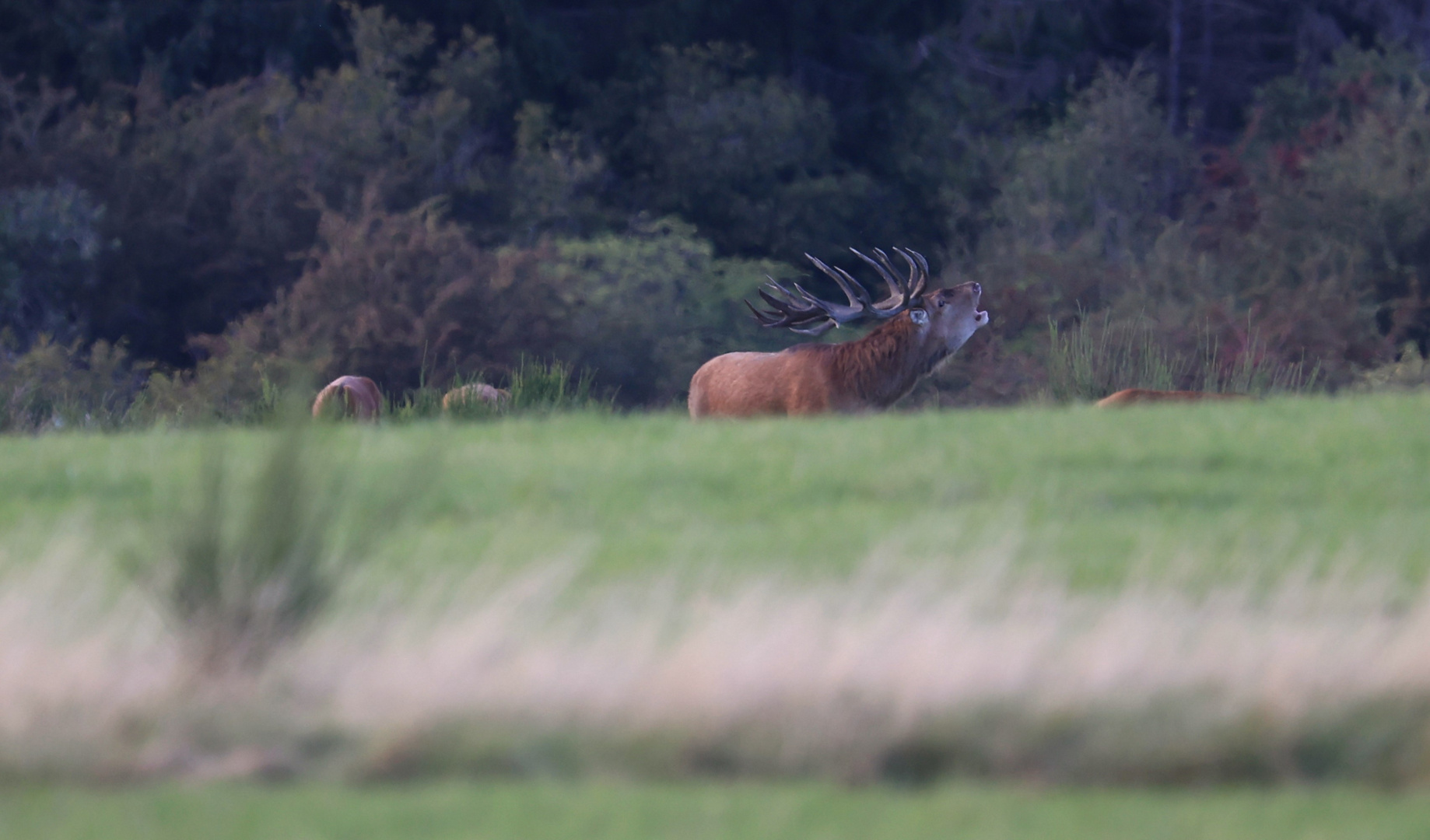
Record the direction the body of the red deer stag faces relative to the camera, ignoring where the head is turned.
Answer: to the viewer's right

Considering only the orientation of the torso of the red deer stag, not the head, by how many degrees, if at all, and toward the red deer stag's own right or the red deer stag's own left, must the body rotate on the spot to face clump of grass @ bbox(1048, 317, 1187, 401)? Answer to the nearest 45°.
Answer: approximately 45° to the red deer stag's own left

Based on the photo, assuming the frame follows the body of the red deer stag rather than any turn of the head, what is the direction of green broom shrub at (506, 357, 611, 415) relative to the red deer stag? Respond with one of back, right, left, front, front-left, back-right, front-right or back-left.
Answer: back

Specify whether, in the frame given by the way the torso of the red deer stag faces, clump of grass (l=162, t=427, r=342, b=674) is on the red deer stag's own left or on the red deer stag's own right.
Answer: on the red deer stag's own right

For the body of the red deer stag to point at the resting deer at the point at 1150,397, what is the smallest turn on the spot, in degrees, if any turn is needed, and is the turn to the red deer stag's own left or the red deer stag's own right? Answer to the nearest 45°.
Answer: approximately 45° to the red deer stag's own right

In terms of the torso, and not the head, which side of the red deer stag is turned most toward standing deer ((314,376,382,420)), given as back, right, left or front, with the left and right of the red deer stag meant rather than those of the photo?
back

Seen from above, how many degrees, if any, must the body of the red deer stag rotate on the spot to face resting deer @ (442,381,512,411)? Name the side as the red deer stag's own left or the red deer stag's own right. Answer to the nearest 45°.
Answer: approximately 180°

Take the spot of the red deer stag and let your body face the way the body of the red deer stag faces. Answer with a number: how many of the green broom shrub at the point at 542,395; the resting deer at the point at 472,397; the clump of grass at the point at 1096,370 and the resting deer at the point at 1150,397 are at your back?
2

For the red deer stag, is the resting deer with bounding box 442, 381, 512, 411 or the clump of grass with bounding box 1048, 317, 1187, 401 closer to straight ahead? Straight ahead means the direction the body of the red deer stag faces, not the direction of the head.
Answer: the clump of grass
